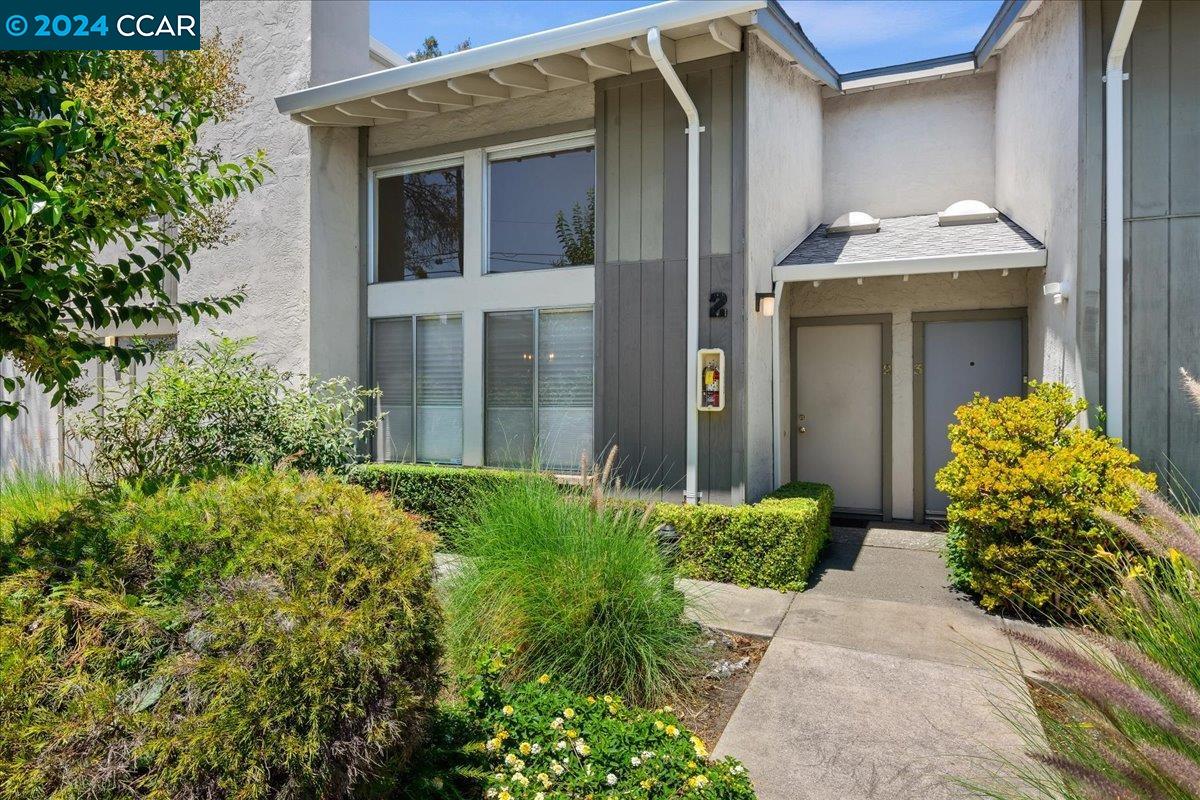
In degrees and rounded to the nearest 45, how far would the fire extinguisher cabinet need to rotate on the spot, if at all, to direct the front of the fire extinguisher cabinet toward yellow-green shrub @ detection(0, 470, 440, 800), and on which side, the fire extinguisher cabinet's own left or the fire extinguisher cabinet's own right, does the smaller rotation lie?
0° — it already faces it

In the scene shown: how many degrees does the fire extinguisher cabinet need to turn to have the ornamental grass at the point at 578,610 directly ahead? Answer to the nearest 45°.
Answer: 0° — it already faces it

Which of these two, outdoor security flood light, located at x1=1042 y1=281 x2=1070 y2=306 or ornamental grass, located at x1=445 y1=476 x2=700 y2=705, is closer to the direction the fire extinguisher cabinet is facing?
the ornamental grass

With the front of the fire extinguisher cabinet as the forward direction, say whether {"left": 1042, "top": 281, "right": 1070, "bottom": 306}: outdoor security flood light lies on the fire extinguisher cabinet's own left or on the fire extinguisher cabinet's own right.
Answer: on the fire extinguisher cabinet's own left

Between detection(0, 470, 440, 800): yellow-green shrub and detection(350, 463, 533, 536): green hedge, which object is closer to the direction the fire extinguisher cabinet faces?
the yellow-green shrub

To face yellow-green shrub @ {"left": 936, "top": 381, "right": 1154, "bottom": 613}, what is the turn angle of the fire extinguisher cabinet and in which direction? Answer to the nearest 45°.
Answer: approximately 45° to its left

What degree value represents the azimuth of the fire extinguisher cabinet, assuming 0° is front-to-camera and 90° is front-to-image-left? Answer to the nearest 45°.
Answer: approximately 0°

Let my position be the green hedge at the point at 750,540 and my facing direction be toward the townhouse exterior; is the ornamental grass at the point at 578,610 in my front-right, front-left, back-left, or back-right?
back-left

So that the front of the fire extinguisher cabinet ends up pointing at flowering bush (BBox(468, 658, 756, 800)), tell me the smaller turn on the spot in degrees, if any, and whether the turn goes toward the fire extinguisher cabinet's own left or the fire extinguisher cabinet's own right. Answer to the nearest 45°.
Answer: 0° — it already faces it
